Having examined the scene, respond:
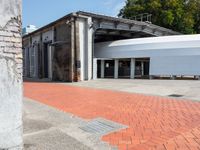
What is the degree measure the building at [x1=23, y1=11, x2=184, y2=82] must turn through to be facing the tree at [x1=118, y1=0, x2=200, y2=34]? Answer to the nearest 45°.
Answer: approximately 90° to its left

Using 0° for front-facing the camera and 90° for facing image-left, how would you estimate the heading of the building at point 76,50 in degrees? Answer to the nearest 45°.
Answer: approximately 315°
